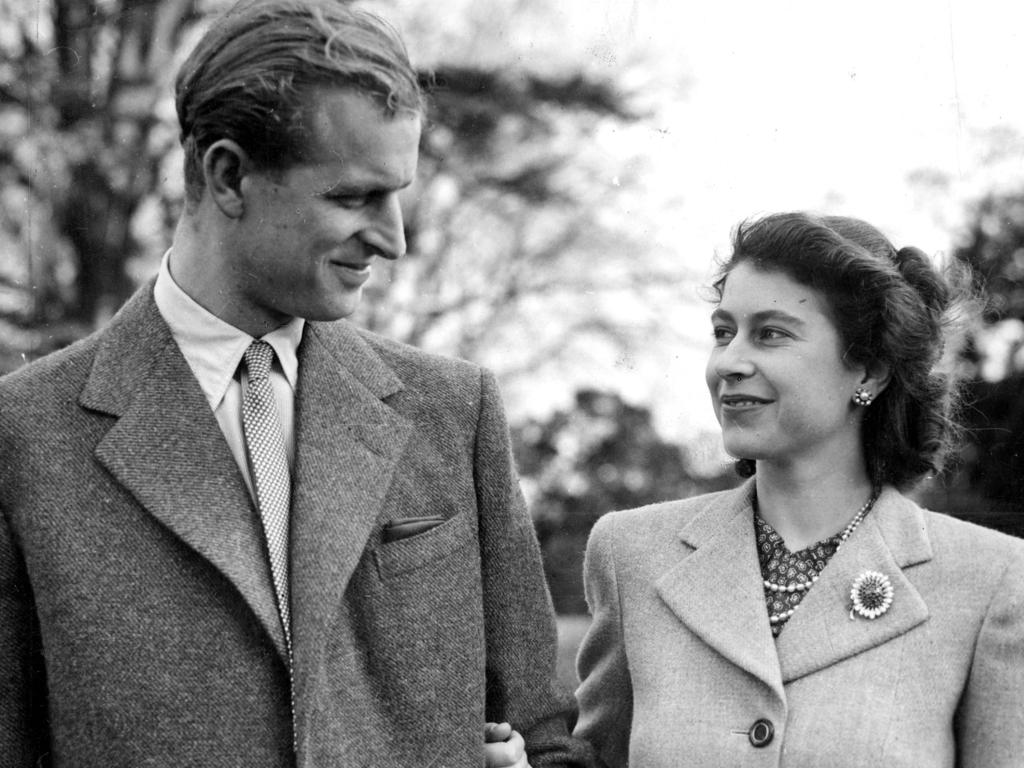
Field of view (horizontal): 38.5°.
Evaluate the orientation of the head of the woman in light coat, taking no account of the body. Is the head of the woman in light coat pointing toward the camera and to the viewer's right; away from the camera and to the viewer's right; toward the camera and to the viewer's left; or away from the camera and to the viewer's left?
toward the camera and to the viewer's left

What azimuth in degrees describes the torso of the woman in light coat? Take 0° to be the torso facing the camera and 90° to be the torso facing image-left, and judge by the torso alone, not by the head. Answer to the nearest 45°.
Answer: approximately 0°

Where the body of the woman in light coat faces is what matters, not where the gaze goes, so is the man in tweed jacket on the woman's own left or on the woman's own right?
on the woman's own right

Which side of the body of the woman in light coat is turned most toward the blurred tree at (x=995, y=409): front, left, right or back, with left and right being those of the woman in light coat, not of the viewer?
back

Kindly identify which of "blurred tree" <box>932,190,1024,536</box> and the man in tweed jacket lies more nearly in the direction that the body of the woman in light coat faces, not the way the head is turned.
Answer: the man in tweed jacket

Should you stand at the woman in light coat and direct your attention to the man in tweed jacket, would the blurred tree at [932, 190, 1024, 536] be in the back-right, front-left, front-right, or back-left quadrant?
back-right
